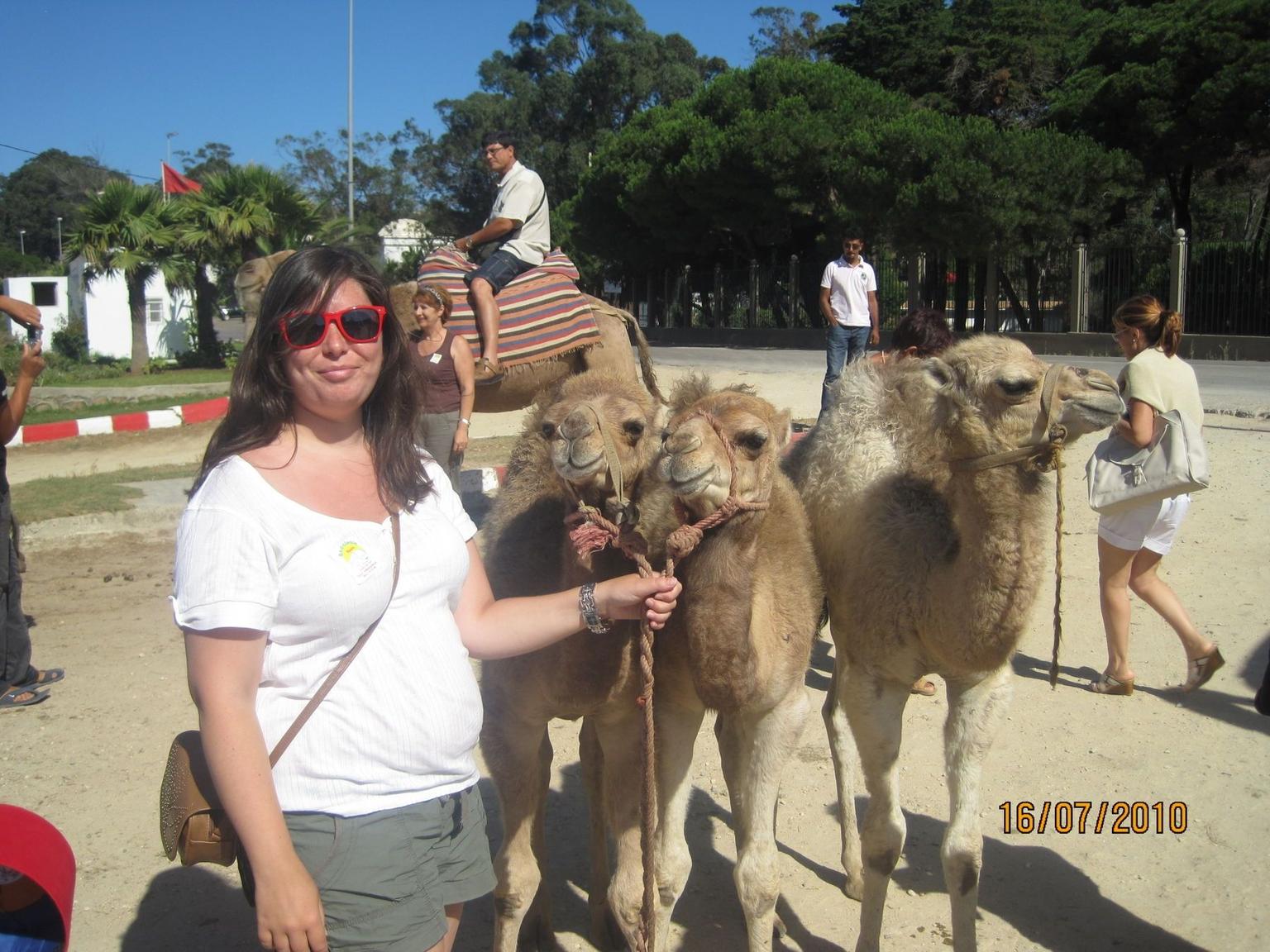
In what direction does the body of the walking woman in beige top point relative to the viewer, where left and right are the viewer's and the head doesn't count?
facing to the left of the viewer

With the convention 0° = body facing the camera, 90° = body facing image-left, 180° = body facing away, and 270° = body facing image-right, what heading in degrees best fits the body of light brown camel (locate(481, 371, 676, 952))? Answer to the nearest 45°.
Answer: approximately 0°

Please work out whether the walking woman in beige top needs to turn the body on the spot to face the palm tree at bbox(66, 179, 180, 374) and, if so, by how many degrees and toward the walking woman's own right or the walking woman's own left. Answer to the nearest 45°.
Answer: approximately 45° to the walking woman's own right

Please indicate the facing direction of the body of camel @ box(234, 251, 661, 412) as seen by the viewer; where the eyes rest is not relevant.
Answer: to the viewer's left

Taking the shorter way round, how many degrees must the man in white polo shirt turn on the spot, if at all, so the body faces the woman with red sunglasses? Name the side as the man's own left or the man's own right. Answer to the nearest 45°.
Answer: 0° — they already face them

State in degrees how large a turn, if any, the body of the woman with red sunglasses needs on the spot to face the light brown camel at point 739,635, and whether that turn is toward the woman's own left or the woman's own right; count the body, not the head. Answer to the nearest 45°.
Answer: approximately 90° to the woman's own left

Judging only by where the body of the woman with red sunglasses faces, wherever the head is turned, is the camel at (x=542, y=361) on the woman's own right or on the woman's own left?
on the woman's own left

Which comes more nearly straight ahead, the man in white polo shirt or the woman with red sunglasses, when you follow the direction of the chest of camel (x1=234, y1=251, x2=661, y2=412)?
the woman with red sunglasses

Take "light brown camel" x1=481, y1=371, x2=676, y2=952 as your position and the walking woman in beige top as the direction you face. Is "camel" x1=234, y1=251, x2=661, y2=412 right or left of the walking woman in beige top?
left
